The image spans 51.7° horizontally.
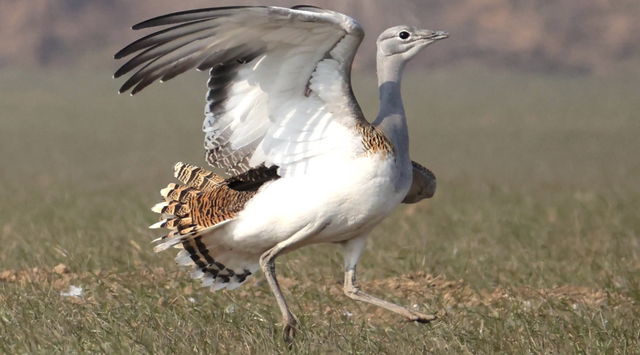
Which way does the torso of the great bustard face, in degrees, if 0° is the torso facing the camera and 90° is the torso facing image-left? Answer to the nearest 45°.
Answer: approximately 270°
